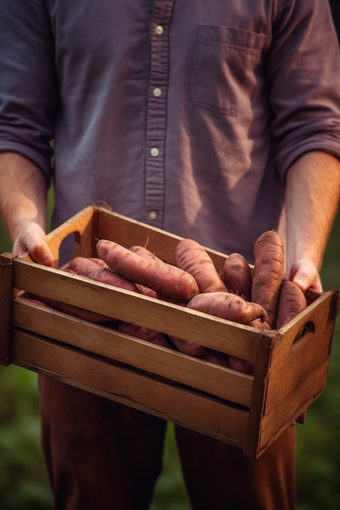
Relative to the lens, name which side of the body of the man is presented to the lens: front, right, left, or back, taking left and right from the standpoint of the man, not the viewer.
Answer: front
